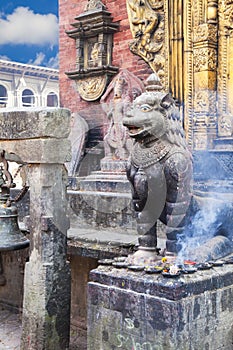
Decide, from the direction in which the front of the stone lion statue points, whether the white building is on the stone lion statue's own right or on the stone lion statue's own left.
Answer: on the stone lion statue's own right

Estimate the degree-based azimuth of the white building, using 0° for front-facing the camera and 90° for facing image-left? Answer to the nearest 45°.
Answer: approximately 315°

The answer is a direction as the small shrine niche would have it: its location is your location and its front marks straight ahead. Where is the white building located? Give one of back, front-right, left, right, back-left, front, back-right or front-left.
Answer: back-right

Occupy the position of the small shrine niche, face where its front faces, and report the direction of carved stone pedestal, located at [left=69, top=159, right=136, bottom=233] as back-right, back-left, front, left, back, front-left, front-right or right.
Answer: front-left

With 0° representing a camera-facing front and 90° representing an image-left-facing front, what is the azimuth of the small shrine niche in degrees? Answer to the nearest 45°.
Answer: approximately 45°

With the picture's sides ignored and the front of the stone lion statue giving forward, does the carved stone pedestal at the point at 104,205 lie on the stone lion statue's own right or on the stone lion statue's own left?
on the stone lion statue's own right

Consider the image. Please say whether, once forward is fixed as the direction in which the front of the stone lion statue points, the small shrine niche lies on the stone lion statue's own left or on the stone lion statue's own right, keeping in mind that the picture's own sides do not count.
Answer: on the stone lion statue's own right
